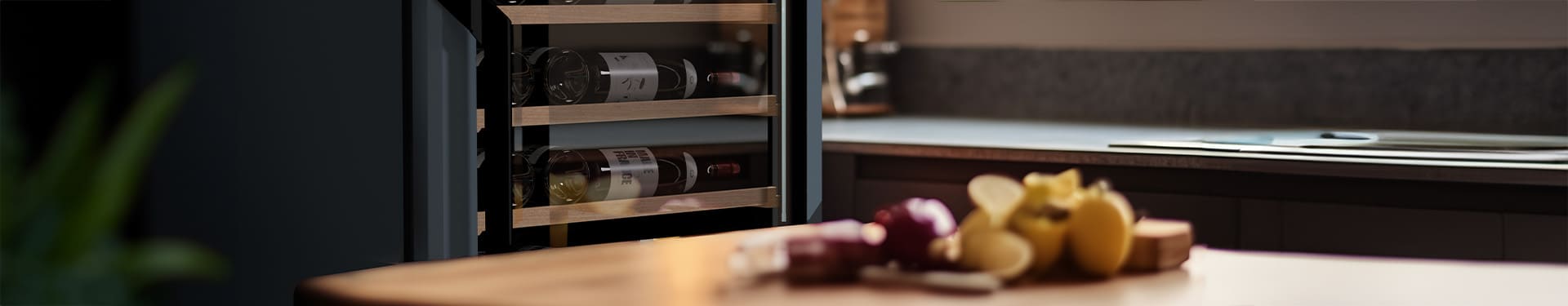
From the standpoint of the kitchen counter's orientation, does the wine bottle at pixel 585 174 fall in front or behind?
in front

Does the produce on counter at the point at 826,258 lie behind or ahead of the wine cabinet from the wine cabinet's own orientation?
ahead

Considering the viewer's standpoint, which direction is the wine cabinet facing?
facing the viewer and to the right of the viewer

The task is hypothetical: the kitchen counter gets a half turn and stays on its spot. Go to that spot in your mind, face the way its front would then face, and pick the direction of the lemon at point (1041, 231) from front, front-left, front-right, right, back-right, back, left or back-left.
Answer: back-right

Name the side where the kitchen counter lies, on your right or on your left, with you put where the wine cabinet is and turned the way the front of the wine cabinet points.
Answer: on your left

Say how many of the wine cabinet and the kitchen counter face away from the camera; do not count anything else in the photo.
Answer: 0

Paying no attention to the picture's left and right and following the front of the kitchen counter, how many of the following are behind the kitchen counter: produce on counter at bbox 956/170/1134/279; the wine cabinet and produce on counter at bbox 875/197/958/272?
0

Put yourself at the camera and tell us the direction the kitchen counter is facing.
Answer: facing the viewer and to the left of the viewer
